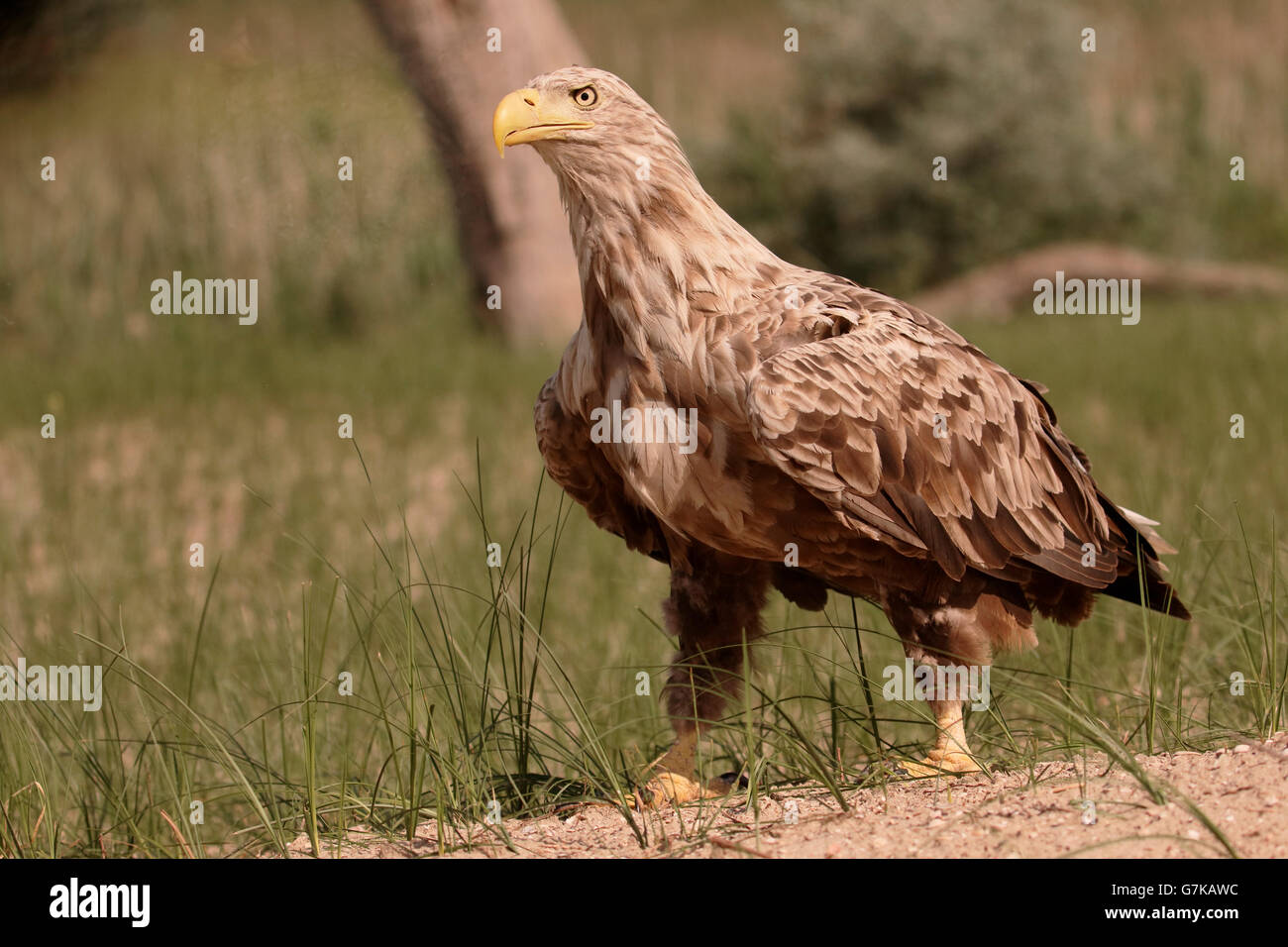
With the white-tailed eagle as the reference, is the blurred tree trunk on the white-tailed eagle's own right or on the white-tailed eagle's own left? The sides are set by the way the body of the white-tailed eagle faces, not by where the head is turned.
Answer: on the white-tailed eagle's own right

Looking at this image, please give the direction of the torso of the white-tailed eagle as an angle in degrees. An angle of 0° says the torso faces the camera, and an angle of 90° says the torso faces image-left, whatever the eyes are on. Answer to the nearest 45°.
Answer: approximately 45°
